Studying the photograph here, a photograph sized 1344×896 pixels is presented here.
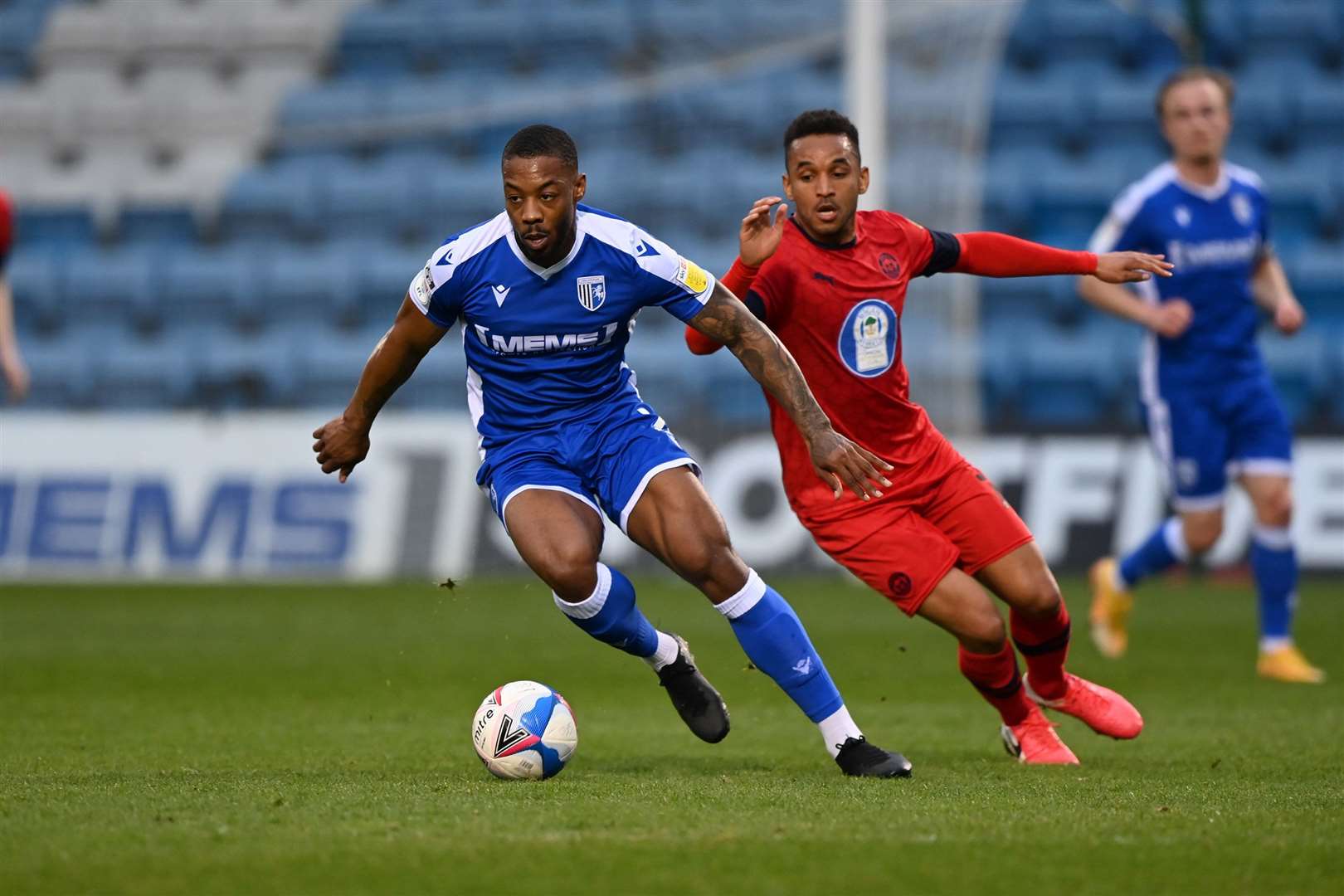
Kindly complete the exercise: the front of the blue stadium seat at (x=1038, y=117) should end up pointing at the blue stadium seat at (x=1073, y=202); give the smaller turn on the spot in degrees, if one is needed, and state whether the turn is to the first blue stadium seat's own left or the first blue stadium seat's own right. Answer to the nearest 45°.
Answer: approximately 45° to the first blue stadium seat's own left

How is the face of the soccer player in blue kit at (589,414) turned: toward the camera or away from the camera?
toward the camera

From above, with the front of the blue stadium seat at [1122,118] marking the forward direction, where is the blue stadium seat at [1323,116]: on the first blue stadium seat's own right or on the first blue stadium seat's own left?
on the first blue stadium seat's own left

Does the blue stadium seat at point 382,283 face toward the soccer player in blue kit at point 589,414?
yes

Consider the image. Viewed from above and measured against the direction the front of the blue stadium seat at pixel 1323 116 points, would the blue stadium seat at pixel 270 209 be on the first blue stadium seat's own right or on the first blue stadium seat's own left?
on the first blue stadium seat's own right

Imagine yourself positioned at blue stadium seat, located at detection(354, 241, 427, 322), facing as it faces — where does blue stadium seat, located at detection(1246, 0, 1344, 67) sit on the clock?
blue stadium seat, located at detection(1246, 0, 1344, 67) is roughly at 9 o'clock from blue stadium seat, located at detection(354, 241, 427, 322).

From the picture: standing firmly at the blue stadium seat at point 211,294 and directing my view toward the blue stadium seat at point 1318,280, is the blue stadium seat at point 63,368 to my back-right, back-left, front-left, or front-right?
back-right

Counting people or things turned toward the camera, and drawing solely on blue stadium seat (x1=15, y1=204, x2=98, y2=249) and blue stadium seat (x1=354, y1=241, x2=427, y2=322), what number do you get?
2

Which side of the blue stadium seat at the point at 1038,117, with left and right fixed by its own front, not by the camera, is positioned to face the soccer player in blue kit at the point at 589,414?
front

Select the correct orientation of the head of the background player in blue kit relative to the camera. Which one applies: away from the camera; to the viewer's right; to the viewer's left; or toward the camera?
toward the camera

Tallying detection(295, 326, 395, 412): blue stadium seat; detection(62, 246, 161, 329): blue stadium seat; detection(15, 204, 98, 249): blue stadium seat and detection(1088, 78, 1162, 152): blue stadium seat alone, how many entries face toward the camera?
4

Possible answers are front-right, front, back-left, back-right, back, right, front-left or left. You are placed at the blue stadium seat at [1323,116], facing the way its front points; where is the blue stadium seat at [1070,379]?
front-right

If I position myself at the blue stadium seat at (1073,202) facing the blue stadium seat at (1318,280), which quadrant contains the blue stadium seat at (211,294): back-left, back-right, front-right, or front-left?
back-right

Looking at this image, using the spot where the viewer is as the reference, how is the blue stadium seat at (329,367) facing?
facing the viewer

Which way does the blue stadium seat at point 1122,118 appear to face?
toward the camera

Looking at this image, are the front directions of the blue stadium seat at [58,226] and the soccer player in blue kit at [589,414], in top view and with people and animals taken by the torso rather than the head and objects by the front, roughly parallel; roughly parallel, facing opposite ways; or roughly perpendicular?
roughly parallel

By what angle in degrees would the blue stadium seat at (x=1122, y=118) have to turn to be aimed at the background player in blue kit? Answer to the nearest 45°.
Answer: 0° — it already faces them

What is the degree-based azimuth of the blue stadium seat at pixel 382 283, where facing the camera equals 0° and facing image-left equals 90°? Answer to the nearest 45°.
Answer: approximately 0°

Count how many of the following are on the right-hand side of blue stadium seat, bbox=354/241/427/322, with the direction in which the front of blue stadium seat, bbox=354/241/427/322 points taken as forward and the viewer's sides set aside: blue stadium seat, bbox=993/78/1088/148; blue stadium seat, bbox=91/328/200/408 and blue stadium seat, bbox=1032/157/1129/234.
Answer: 1
